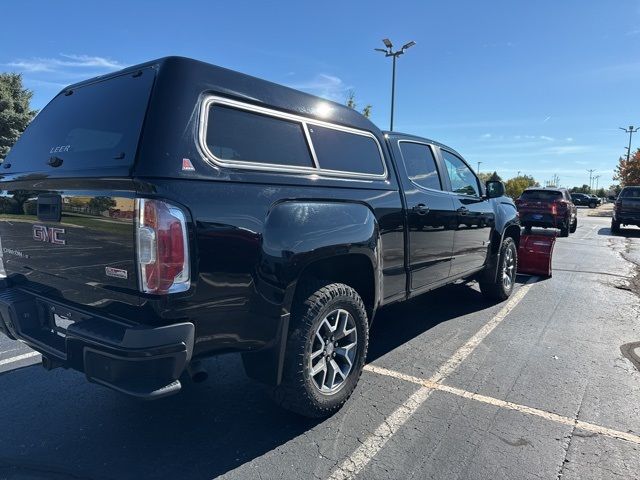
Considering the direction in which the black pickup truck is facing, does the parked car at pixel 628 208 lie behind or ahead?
ahead

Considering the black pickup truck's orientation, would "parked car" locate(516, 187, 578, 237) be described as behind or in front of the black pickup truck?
in front

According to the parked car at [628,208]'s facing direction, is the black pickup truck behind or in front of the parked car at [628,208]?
behind

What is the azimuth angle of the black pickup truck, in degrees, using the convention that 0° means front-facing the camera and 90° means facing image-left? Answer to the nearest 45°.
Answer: approximately 225°

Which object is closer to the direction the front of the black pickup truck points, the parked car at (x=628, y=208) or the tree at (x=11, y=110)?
the parked car

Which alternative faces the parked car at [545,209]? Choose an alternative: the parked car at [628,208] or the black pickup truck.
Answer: the black pickup truck

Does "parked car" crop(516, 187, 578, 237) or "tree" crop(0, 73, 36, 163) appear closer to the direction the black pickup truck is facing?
the parked car

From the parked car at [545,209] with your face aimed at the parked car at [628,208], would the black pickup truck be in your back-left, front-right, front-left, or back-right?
back-right

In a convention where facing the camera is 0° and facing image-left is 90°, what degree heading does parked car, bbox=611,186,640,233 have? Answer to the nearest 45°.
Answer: approximately 180°

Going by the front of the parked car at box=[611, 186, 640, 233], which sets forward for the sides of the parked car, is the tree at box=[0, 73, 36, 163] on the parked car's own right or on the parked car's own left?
on the parked car's own left
